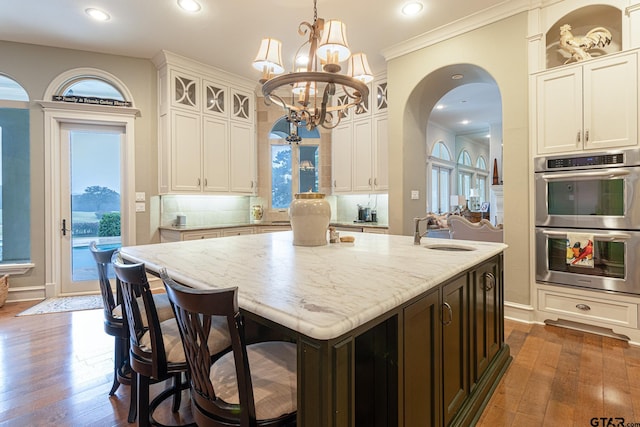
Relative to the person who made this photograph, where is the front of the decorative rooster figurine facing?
facing to the left of the viewer

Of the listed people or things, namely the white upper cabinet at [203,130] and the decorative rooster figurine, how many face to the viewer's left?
1

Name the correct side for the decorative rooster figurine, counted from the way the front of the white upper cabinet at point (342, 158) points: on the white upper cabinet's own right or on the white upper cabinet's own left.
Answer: on the white upper cabinet's own left

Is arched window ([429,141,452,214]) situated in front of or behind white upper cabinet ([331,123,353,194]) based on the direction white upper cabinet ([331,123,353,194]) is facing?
behind

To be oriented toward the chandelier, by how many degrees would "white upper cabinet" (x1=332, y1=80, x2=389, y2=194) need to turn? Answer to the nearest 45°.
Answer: approximately 45° to its left

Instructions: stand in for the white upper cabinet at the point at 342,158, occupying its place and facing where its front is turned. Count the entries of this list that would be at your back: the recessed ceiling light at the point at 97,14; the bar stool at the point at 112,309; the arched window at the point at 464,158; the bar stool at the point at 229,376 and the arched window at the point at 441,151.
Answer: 2

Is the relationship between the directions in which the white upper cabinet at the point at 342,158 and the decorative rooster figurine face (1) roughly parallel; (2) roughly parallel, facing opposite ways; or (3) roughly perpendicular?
roughly perpendicular

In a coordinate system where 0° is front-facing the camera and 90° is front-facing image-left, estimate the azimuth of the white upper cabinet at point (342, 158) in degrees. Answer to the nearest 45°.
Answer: approximately 45°

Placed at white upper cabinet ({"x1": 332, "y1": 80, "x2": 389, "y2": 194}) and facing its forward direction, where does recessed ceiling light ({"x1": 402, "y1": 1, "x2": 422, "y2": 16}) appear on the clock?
The recessed ceiling light is roughly at 10 o'clock from the white upper cabinet.

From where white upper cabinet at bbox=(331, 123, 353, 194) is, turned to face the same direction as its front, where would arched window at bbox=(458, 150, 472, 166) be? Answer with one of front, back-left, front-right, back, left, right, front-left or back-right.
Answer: back
